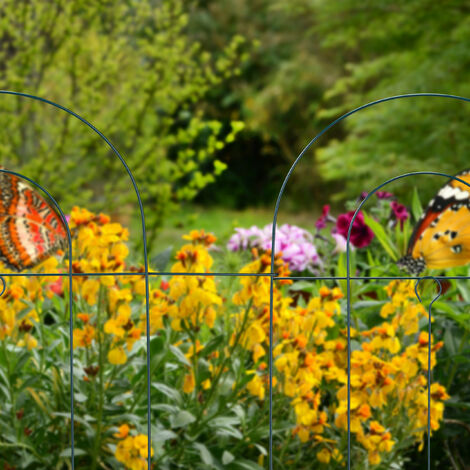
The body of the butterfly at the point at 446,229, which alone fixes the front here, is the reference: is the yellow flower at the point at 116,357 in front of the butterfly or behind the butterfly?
in front

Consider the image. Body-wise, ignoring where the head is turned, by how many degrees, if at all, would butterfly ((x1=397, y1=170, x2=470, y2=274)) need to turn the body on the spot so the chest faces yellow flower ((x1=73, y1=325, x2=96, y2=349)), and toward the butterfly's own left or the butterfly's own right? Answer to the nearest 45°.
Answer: approximately 45° to the butterfly's own left

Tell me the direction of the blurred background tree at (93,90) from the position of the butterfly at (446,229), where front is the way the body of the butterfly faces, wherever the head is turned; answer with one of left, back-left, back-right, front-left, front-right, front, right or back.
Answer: front-right

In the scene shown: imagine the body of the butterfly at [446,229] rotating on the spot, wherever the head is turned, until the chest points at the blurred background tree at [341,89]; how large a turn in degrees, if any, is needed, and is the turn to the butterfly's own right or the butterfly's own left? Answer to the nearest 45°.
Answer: approximately 90° to the butterfly's own right

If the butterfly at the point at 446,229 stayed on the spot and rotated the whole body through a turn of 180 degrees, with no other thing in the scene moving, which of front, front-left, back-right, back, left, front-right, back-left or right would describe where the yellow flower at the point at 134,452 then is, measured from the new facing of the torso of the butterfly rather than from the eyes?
back-right

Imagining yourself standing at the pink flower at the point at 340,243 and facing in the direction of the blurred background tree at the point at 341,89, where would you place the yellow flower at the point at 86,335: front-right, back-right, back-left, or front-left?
back-left

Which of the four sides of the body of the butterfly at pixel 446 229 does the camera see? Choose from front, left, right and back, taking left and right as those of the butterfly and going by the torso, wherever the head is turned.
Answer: left
